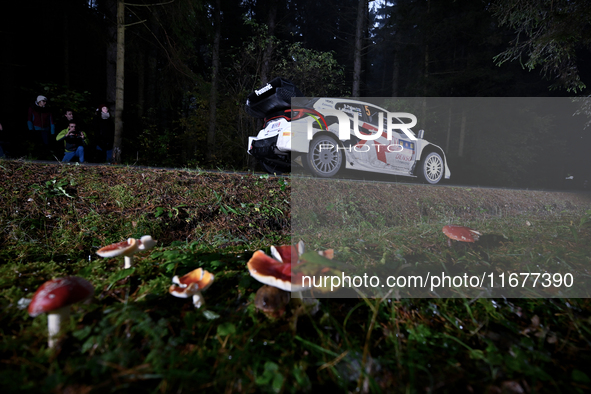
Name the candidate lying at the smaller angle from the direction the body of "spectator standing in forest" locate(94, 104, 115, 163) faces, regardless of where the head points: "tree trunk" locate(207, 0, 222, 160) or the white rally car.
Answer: the white rally car

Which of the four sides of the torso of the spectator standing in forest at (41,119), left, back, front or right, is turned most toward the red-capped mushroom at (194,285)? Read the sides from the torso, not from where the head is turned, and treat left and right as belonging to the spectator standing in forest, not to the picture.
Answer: front

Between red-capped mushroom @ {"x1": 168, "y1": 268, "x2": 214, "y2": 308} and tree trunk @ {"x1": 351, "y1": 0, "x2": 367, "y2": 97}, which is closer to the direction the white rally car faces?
the tree trunk

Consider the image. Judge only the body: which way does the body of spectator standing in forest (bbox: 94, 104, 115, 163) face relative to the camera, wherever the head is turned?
toward the camera

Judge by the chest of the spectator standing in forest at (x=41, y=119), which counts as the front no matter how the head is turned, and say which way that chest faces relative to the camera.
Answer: toward the camera

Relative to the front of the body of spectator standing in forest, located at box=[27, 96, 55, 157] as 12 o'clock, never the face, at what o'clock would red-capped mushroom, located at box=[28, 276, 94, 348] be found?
The red-capped mushroom is roughly at 12 o'clock from the spectator standing in forest.

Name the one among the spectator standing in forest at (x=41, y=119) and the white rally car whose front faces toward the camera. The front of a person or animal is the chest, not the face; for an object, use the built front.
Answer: the spectator standing in forest

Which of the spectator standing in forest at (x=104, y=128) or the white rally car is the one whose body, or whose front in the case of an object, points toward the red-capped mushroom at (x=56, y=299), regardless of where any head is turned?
the spectator standing in forest

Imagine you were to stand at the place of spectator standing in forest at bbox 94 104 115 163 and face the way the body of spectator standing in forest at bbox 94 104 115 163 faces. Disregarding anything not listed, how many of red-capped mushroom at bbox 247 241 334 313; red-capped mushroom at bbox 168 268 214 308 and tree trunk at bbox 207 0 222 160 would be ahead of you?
2

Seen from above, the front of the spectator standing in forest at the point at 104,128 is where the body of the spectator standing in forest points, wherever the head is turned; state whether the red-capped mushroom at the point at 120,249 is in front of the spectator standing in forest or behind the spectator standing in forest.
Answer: in front

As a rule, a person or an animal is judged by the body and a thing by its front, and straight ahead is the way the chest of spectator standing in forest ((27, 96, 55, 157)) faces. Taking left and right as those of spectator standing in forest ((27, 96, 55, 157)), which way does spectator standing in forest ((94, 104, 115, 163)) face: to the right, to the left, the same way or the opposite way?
the same way

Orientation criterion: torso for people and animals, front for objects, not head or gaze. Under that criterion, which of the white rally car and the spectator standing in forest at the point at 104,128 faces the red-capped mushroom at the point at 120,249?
the spectator standing in forest

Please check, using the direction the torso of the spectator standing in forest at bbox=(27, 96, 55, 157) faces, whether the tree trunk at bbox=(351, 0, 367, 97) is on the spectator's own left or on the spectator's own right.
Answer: on the spectator's own left

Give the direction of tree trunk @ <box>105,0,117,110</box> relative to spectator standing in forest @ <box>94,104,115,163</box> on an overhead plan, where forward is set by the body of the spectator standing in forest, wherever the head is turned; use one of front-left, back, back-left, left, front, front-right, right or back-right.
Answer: back

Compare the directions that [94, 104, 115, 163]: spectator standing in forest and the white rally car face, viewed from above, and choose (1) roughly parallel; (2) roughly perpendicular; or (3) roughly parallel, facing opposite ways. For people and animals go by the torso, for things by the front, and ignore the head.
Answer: roughly perpendicular
